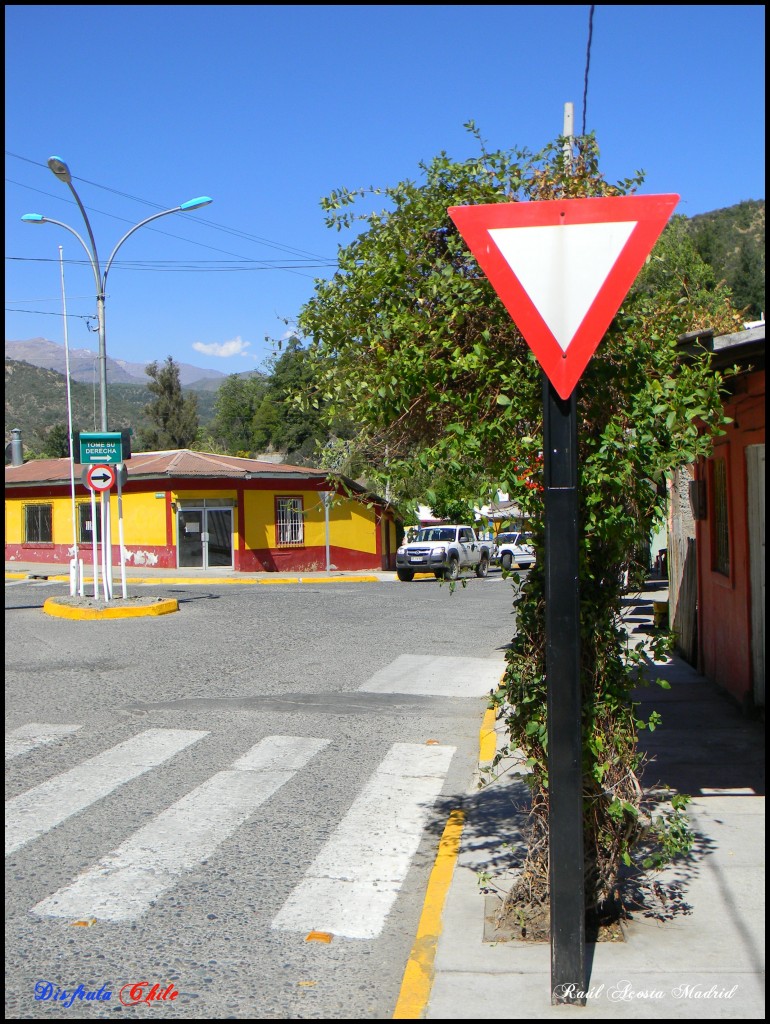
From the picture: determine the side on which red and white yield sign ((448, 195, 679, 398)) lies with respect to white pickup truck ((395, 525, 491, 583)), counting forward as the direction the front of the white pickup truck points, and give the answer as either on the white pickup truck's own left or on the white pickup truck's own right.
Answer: on the white pickup truck's own left

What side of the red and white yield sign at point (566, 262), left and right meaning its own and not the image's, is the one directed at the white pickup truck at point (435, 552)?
back

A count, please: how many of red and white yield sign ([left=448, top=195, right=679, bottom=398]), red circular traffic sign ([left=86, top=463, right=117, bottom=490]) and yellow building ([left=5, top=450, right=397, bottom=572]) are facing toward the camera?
3

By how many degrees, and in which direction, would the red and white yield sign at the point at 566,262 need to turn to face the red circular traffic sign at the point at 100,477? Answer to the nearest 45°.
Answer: approximately 135° to its right

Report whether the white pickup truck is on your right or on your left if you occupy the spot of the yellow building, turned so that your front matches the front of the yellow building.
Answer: on your left

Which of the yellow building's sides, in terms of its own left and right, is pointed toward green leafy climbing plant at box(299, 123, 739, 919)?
front

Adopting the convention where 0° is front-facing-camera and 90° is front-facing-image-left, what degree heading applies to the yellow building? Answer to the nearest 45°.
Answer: approximately 0°

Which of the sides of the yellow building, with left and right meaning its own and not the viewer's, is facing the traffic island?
front

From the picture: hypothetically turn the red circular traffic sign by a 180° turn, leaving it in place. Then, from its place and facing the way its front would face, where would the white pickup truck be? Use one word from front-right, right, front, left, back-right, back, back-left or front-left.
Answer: front-right

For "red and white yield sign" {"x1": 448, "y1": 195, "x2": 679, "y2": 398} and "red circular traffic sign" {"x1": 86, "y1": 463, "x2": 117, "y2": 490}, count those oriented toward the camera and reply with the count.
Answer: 2

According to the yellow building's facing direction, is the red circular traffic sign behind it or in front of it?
in front

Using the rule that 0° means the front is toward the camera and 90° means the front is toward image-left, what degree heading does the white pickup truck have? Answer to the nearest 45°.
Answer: approximately 45°
